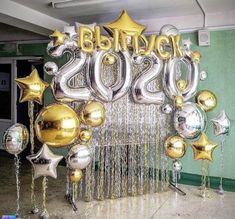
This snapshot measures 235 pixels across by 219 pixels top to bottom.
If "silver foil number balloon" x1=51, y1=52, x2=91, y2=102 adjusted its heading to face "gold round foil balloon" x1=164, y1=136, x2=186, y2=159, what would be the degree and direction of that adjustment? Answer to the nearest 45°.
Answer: approximately 135° to its left

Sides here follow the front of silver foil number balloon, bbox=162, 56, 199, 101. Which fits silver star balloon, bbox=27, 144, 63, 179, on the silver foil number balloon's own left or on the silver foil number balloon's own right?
on the silver foil number balloon's own right

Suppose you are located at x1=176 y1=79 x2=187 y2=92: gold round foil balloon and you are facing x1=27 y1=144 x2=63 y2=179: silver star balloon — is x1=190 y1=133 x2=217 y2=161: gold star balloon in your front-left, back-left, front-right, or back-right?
back-left

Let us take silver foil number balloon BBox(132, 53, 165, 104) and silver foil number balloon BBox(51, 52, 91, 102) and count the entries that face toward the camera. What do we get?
2

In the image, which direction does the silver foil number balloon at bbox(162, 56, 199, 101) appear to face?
toward the camera

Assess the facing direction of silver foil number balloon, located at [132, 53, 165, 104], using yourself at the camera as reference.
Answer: facing the viewer

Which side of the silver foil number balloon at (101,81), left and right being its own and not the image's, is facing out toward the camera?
front

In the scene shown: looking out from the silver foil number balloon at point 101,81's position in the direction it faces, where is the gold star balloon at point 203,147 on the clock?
The gold star balloon is roughly at 8 o'clock from the silver foil number balloon.
